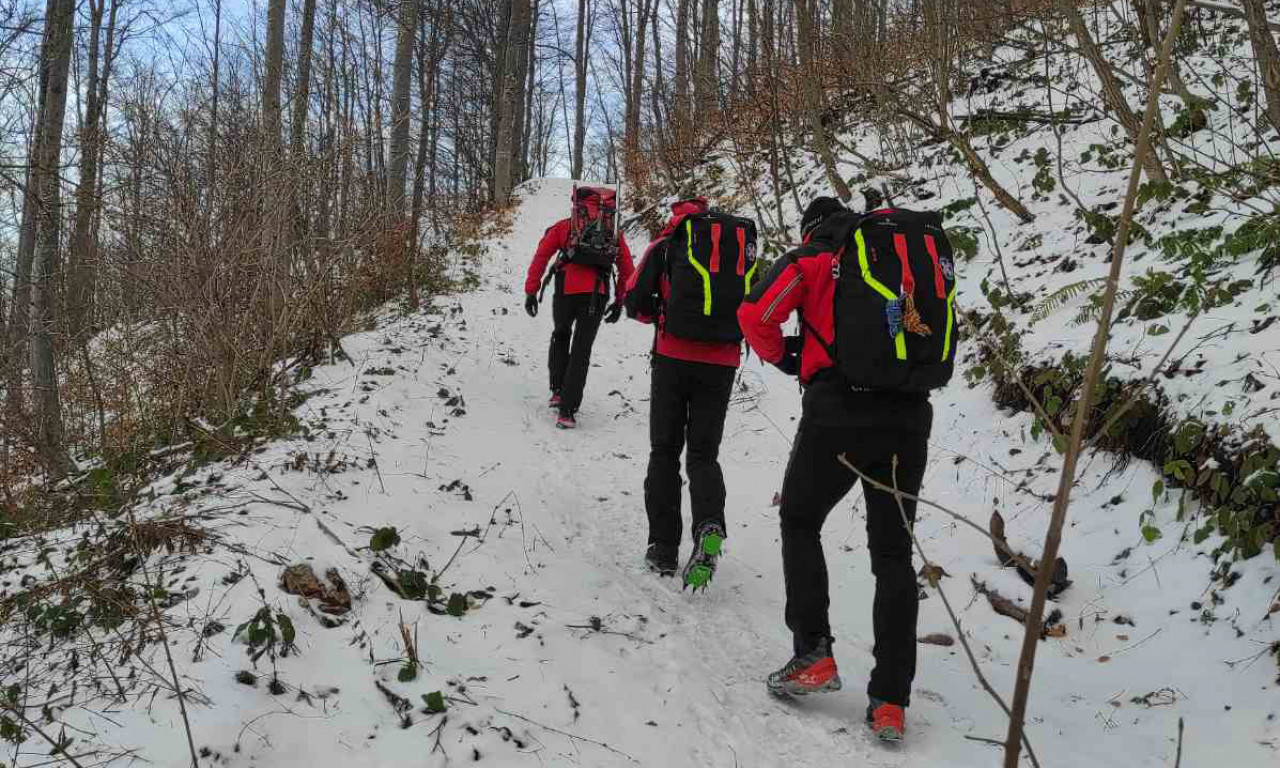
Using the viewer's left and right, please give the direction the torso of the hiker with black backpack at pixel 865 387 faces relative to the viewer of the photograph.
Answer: facing away from the viewer and to the left of the viewer

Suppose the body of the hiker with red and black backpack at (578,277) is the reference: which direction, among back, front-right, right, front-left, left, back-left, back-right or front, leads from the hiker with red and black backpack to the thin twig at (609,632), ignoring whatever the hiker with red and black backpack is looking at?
back

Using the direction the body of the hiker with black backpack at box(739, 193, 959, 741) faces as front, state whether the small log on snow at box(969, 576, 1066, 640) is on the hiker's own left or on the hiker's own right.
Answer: on the hiker's own right

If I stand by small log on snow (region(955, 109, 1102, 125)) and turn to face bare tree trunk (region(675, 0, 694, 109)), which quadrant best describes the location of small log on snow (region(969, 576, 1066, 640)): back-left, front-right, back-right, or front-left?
back-left

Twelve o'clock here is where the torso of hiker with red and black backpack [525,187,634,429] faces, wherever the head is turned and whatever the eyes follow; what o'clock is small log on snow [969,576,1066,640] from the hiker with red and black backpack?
The small log on snow is roughly at 5 o'clock from the hiker with red and black backpack.

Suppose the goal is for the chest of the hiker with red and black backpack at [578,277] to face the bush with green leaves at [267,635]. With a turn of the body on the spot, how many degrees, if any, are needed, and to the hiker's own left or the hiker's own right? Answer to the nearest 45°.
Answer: approximately 180°

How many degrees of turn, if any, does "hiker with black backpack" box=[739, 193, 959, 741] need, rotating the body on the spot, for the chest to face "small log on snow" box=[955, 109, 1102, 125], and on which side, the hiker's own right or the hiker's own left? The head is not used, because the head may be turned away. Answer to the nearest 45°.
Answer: approximately 45° to the hiker's own right

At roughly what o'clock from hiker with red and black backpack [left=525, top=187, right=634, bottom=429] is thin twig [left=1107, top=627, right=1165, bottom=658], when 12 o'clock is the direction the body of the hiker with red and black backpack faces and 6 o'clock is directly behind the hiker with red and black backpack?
The thin twig is roughly at 5 o'clock from the hiker with red and black backpack.

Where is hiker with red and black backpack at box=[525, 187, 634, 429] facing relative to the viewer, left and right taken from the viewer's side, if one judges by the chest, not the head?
facing away from the viewer

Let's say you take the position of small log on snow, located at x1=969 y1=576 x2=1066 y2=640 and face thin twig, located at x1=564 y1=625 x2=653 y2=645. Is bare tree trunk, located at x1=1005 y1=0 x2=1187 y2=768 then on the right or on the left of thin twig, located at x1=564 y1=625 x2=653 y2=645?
left

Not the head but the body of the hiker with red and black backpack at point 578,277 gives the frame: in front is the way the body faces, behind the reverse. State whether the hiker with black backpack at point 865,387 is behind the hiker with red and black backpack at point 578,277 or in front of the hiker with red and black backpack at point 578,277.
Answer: behind
